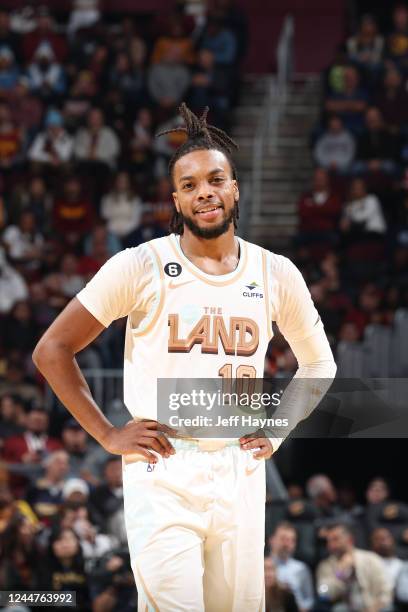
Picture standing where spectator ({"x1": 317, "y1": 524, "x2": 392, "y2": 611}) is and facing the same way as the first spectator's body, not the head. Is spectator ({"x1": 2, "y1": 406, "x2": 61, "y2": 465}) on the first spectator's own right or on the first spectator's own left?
on the first spectator's own right

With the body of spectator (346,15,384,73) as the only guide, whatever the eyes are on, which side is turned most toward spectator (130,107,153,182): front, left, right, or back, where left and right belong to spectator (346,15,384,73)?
right

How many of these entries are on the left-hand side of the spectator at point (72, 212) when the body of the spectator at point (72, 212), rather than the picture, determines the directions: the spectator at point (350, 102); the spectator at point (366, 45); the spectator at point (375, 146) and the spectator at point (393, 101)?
4

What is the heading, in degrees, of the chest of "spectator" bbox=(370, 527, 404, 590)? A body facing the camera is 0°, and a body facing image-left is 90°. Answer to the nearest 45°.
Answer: approximately 45°
